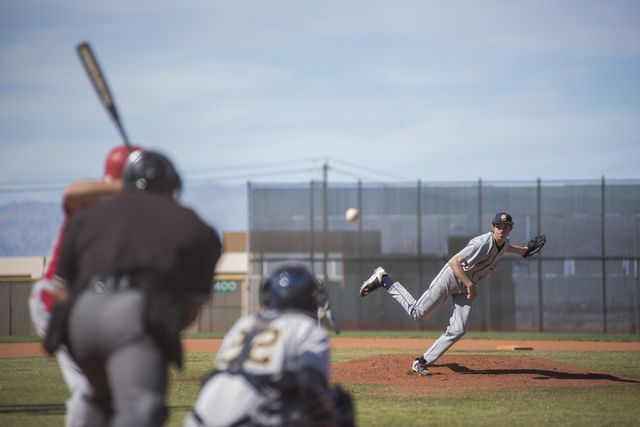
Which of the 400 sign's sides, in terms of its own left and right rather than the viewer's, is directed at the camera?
front

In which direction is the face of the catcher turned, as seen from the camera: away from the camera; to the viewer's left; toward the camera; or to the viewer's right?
away from the camera

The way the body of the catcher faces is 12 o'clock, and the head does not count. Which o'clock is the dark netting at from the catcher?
The dark netting is roughly at 11 o'clock from the catcher.

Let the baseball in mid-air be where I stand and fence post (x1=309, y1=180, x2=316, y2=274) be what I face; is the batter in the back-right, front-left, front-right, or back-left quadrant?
back-left

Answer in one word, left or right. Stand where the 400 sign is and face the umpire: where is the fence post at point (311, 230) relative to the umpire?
left

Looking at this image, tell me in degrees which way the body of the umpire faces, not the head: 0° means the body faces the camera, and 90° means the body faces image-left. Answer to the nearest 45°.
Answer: approximately 225°

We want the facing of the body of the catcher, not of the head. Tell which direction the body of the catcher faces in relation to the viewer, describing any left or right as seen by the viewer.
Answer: facing away from the viewer and to the right of the viewer

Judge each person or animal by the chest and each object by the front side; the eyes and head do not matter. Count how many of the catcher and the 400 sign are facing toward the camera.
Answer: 1

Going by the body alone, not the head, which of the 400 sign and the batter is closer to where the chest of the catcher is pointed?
the 400 sign

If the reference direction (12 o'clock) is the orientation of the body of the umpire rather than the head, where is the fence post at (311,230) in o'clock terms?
The fence post is roughly at 11 o'clock from the umpire.

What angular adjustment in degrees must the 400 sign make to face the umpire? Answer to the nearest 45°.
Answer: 0° — it already faces them

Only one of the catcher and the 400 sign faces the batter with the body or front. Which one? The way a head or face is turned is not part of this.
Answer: the 400 sign

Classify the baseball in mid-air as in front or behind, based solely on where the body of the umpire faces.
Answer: in front
